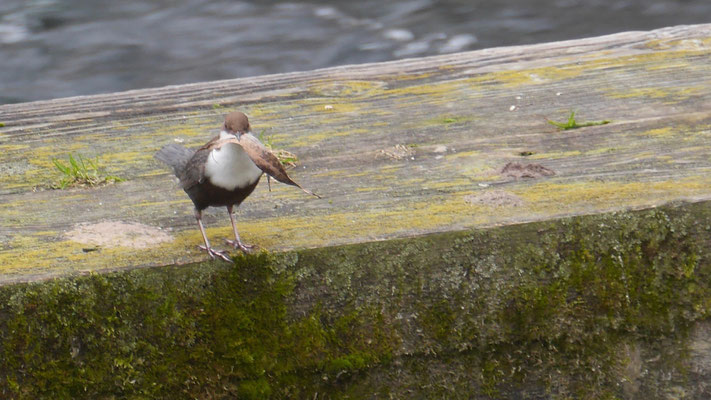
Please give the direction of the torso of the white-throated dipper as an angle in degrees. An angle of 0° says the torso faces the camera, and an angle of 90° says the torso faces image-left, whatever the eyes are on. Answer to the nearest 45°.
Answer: approximately 315°
